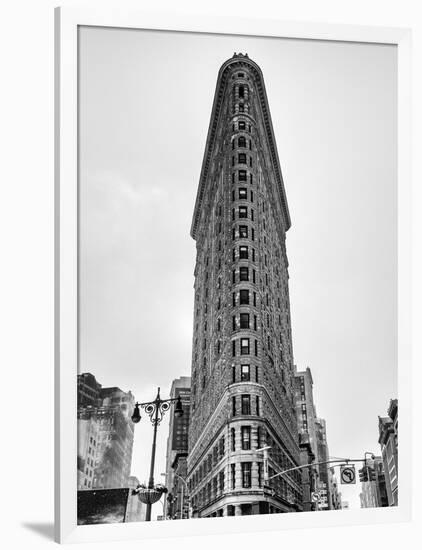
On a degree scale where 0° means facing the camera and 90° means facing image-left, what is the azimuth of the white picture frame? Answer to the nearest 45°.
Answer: approximately 315°
